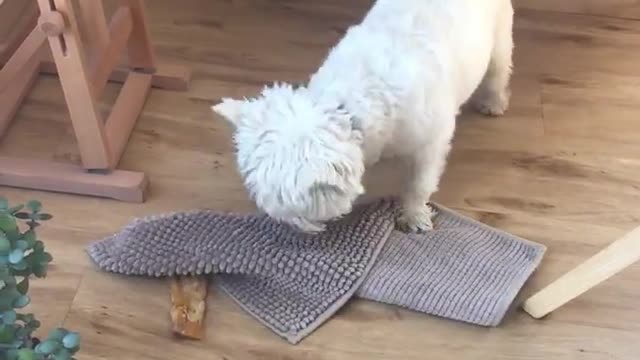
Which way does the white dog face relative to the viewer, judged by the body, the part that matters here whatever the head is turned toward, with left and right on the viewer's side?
facing the viewer and to the left of the viewer

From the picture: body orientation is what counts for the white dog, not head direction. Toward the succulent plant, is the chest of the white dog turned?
yes
